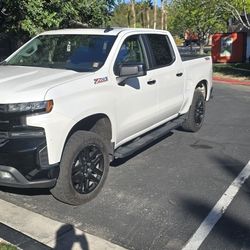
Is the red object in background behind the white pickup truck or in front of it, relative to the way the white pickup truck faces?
behind

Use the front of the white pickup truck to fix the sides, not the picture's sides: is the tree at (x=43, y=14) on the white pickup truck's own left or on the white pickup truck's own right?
on the white pickup truck's own right

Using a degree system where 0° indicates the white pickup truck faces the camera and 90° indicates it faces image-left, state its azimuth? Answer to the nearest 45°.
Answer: approximately 45°

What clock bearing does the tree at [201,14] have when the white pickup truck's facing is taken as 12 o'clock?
The tree is roughly at 5 o'clock from the white pickup truck.

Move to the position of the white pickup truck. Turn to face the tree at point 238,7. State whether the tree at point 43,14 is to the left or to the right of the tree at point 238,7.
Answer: left

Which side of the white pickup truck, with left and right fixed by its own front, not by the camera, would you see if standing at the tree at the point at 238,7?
back
